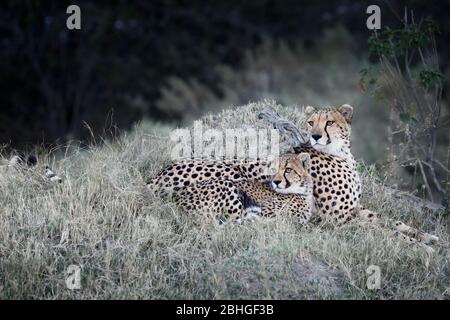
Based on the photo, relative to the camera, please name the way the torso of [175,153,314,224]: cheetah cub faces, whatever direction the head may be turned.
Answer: to the viewer's right
